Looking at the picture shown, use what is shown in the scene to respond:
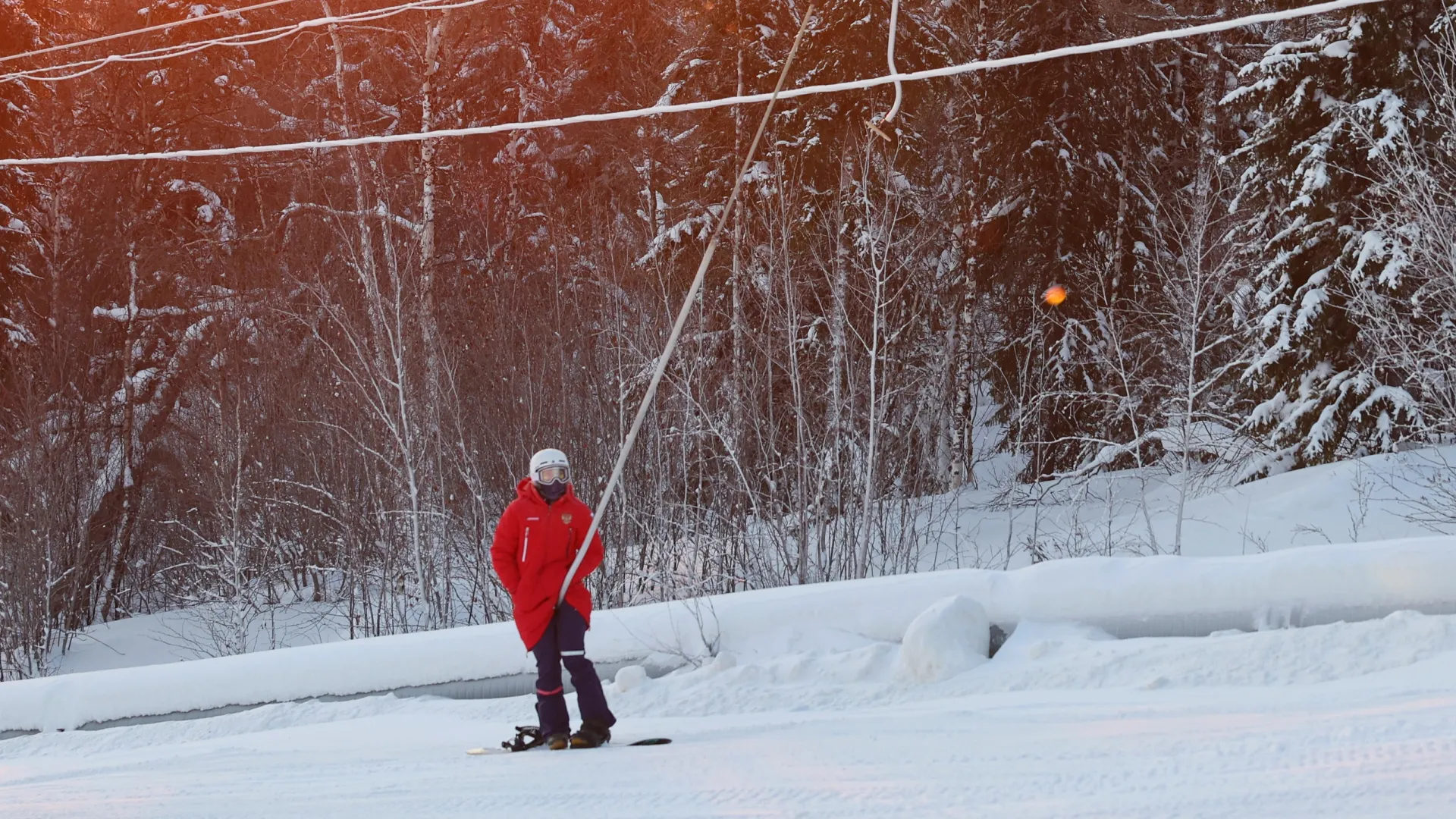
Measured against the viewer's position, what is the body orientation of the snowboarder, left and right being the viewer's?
facing the viewer

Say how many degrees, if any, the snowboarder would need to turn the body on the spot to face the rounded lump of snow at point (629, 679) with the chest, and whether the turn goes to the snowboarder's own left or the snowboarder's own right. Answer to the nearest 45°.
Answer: approximately 180°

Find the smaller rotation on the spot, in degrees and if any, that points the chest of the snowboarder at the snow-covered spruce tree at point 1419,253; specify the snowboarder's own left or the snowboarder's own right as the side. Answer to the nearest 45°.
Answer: approximately 135° to the snowboarder's own left

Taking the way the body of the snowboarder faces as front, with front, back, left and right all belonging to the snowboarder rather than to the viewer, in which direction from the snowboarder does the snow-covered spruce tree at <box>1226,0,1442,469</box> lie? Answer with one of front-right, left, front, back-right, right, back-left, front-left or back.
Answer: back-left
